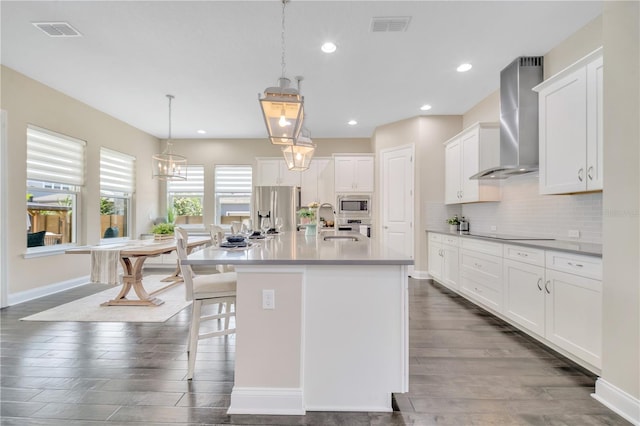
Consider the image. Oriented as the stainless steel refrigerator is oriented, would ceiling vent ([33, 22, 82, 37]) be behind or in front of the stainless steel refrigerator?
in front

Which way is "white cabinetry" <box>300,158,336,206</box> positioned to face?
toward the camera

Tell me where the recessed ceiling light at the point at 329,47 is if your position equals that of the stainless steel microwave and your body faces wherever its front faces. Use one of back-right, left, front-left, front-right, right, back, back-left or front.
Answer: front

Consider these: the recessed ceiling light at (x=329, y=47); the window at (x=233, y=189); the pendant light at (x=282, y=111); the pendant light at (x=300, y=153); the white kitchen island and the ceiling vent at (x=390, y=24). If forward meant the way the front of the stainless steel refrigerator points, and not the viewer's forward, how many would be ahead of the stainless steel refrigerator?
5

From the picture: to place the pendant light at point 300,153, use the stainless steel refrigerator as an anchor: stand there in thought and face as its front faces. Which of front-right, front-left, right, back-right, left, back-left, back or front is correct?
front

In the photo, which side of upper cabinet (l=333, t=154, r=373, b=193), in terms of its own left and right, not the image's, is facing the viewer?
front

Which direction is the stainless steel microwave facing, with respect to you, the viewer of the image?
facing the viewer

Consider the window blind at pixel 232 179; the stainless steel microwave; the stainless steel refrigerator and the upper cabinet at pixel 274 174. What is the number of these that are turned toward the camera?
4

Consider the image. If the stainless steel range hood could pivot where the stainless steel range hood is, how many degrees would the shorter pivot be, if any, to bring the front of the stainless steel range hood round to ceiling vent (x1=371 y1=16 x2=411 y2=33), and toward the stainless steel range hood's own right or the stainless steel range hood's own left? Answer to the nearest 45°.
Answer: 0° — it already faces it

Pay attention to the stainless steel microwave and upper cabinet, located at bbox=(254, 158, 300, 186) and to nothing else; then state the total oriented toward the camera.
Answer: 2

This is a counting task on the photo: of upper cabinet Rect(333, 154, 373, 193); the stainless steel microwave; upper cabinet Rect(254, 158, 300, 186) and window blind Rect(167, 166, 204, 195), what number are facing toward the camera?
4

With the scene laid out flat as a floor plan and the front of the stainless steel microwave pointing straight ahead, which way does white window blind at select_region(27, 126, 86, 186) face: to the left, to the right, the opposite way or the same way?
to the left

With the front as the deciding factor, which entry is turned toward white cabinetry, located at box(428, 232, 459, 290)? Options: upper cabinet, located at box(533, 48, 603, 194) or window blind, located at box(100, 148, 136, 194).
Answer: the window blind

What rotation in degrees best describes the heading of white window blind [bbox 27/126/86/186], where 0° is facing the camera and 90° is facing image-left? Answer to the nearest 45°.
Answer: approximately 315°

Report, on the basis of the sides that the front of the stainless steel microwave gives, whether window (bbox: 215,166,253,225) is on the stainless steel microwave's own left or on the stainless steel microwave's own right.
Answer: on the stainless steel microwave's own right
